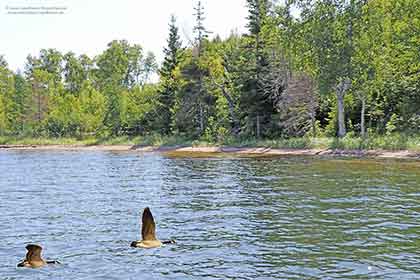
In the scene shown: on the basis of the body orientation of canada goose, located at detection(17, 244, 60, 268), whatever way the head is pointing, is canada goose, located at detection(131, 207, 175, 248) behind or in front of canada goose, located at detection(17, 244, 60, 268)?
in front

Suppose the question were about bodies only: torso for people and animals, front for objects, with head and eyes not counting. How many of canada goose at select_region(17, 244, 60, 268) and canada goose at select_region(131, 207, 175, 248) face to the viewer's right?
2

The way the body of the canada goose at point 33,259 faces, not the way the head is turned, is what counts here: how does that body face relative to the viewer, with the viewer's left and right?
facing to the right of the viewer

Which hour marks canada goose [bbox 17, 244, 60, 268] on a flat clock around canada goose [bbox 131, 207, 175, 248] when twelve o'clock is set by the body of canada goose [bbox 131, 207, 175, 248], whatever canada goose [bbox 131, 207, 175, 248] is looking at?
canada goose [bbox 17, 244, 60, 268] is roughly at 5 o'clock from canada goose [bbox 131, 207, 175, 248].

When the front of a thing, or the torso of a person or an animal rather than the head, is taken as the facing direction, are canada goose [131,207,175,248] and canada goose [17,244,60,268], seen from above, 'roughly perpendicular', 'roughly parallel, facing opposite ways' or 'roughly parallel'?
roughly parallel

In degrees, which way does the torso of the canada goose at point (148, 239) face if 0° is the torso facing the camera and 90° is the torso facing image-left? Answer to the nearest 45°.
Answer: approximately 270°
